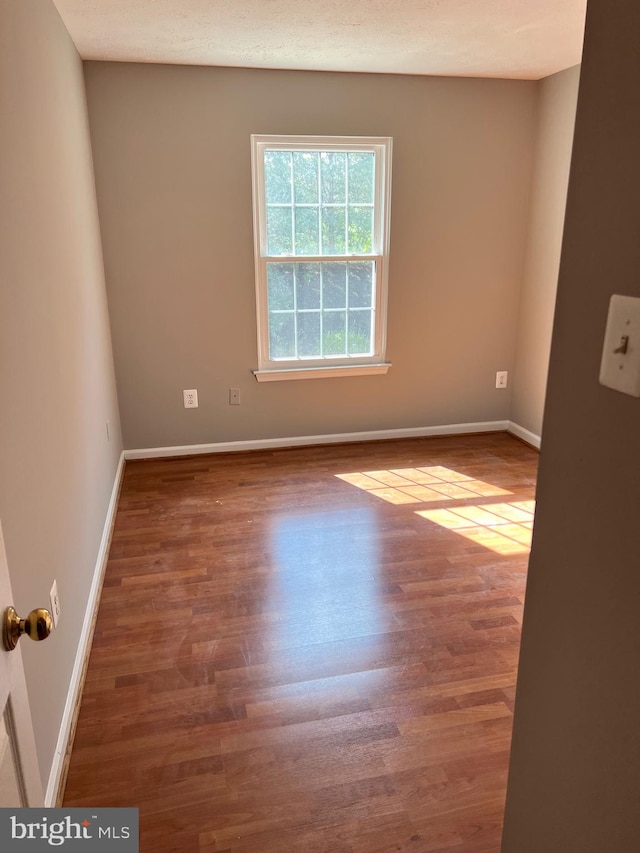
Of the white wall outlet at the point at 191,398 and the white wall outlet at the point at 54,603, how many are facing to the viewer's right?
1

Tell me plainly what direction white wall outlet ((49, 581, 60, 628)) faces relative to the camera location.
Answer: facing to the right of the viewer

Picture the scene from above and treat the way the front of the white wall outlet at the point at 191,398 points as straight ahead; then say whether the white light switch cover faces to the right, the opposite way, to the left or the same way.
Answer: to the right

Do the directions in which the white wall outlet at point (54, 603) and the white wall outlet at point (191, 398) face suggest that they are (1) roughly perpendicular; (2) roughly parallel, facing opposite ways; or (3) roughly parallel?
roughly perpendicular

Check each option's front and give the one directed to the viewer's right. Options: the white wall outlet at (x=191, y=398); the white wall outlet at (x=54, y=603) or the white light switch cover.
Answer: the white wall outlet at (x=54, y=603)

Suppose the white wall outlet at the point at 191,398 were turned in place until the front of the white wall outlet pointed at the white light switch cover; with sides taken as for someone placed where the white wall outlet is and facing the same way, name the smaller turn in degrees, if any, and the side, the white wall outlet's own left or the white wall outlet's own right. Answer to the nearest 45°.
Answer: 0° — it already faces it

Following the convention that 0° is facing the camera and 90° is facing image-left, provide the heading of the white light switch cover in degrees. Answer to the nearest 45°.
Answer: approximately 45°

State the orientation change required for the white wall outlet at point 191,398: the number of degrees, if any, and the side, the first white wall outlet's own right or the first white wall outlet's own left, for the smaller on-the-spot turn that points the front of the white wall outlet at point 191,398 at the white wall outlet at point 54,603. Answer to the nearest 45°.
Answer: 0° — it already faces it
